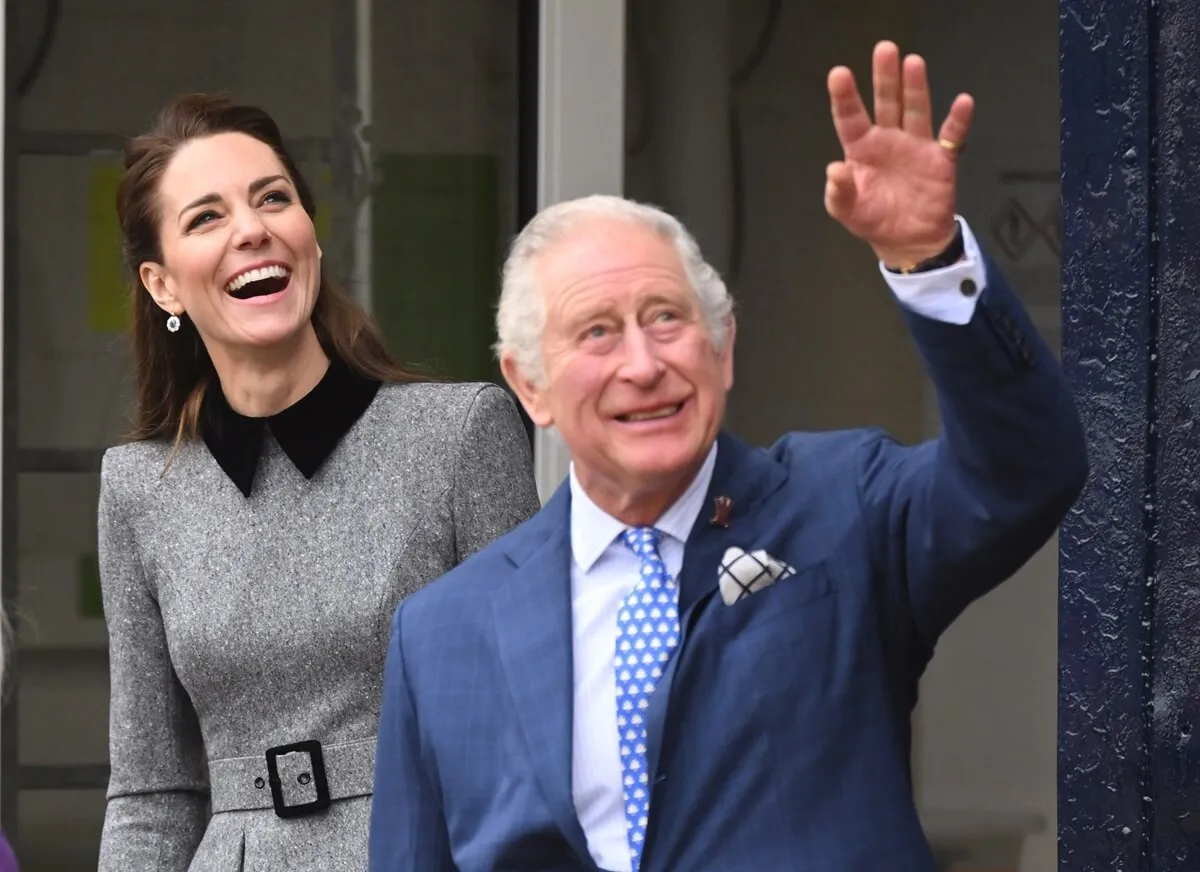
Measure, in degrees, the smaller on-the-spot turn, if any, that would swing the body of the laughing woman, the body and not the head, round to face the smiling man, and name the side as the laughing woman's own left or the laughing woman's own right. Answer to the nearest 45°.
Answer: approximately 45° to the laughing woman's own left

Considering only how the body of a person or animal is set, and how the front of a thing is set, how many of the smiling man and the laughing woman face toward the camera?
2

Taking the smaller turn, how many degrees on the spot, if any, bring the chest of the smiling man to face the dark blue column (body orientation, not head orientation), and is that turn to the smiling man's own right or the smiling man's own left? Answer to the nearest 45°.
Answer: approximately 135° to the smiling man's own left

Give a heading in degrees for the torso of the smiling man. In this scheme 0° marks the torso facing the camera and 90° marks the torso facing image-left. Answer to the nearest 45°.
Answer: approximately 0°

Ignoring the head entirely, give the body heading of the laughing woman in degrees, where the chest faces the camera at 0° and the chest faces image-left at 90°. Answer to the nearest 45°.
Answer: approximately 0°

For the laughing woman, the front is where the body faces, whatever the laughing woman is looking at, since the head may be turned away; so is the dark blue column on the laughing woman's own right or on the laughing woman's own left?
on the laughing woman's own left

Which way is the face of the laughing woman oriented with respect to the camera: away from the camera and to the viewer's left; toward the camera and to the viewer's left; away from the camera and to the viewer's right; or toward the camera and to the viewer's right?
toward the camera and to the viewer's right
